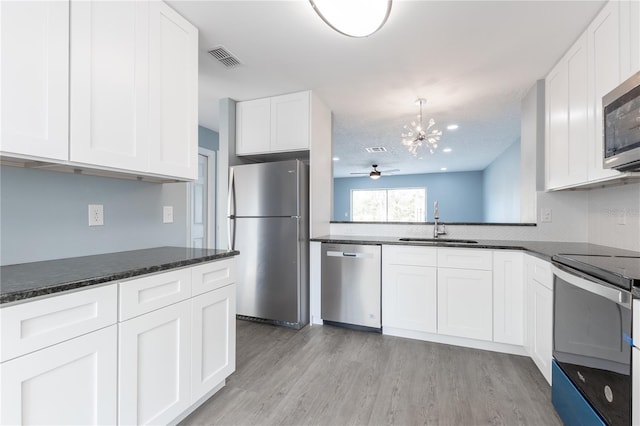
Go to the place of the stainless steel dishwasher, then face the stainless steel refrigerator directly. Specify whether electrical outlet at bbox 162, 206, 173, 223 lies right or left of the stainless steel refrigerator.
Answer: left

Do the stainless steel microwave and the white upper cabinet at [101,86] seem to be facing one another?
yes

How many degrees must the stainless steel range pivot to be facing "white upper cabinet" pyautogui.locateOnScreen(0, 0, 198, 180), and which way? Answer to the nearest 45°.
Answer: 0° — it already faces it

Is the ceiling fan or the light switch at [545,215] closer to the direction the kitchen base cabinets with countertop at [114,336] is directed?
the light switch

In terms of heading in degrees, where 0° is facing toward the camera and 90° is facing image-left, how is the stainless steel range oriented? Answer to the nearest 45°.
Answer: approximately 45°

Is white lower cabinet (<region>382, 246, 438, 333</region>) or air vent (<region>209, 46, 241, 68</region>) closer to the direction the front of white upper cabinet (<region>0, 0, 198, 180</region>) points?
the white lower cabinet

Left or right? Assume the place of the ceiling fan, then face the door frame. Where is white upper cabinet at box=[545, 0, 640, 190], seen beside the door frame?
left

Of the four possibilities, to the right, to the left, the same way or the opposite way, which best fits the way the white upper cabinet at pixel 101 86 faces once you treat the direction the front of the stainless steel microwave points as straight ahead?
the opposite way

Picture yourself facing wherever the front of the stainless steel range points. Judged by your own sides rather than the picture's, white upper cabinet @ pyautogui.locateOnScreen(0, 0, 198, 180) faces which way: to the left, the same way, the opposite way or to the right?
the opposite way

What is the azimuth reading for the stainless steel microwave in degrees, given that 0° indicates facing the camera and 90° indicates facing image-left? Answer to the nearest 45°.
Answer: approximately 45°

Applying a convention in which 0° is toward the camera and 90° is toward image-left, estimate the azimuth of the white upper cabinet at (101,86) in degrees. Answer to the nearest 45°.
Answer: approximately 315°
